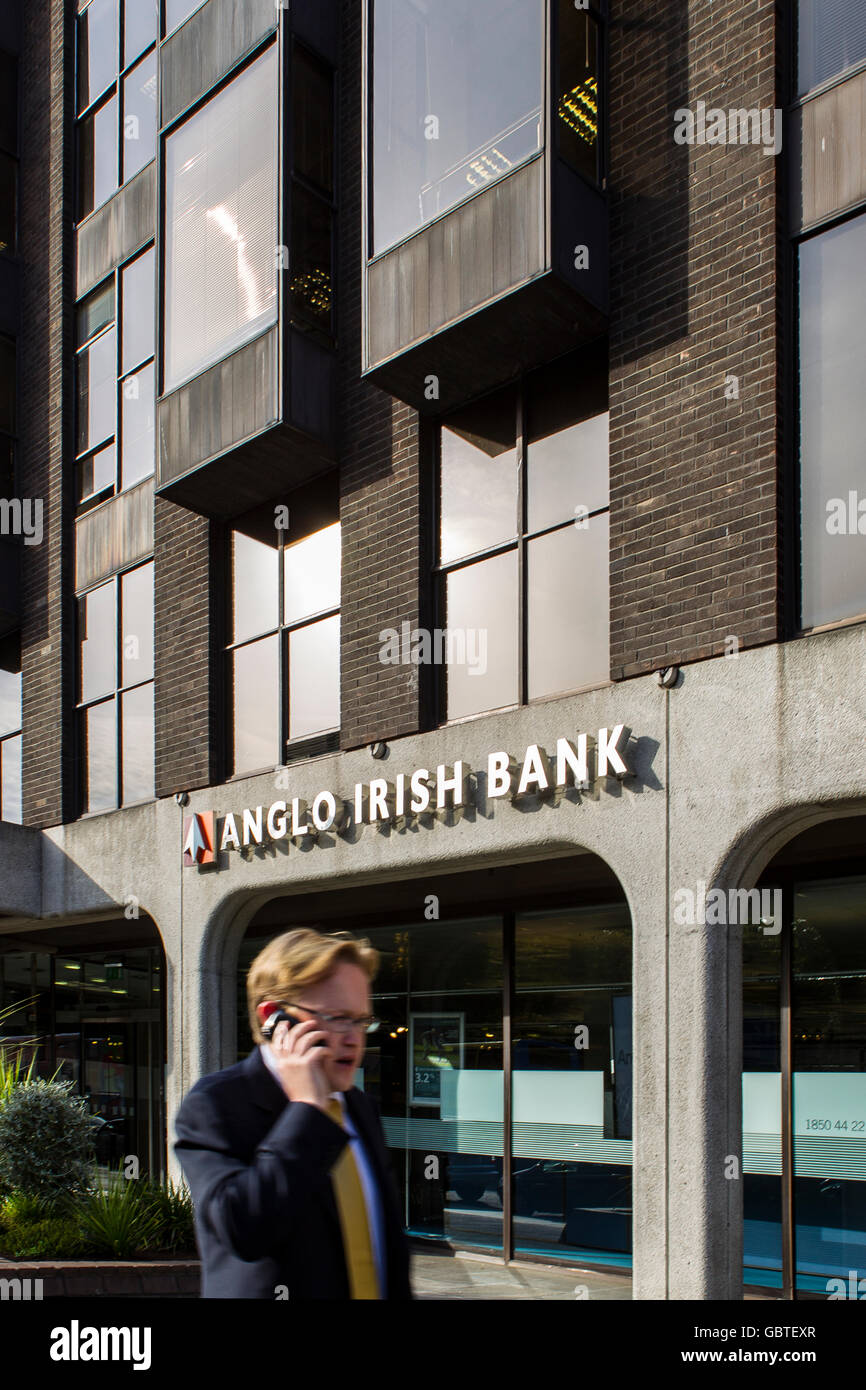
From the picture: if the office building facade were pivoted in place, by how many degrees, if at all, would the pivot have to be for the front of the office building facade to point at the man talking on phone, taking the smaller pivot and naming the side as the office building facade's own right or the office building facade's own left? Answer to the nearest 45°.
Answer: approximately 45° to the office building facade's own left

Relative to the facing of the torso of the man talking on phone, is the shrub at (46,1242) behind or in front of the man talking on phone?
behind

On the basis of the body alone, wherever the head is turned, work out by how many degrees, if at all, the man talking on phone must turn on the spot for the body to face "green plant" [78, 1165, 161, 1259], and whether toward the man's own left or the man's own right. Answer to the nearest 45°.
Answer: approximately 135° to the man's own left

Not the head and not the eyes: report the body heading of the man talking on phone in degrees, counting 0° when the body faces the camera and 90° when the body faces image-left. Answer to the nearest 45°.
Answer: approximately 315°

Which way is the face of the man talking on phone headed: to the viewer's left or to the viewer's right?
to the viewer's right

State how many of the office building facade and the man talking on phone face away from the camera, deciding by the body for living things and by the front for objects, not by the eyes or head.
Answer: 0

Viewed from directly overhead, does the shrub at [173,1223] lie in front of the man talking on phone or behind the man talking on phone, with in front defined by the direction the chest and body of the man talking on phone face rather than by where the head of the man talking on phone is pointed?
behind

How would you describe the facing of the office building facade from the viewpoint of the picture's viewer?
facing the viewer and to the left of the viewer

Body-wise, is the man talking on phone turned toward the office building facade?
no
